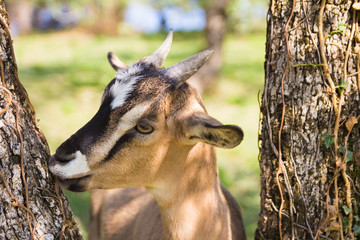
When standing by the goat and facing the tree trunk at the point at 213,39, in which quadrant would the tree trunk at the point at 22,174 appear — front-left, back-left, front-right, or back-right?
back-left

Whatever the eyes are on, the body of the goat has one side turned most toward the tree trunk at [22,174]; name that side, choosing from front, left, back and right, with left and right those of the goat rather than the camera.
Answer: front

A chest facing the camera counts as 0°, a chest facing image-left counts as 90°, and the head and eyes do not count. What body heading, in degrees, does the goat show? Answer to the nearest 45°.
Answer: approximately 45°

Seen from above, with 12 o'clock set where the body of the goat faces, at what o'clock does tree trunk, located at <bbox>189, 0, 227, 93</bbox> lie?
The tree trunk is roughly at 5 o'clock from the goat.

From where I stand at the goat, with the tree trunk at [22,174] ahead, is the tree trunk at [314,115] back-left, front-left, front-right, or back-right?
back-left

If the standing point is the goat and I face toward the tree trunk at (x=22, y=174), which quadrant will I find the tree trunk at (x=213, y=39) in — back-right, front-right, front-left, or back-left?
back-right
